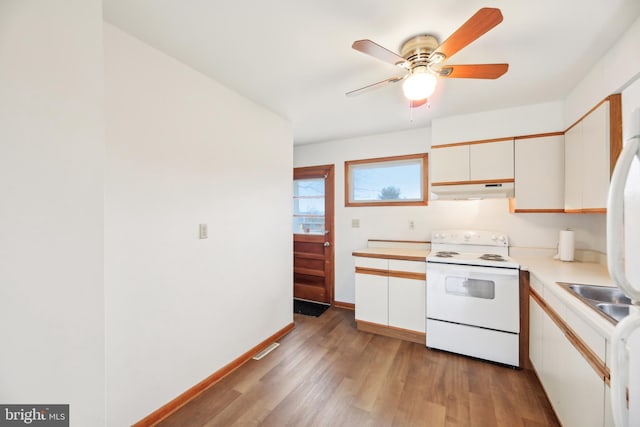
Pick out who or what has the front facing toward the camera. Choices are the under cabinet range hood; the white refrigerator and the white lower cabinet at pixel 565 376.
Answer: the under cabinet range hood

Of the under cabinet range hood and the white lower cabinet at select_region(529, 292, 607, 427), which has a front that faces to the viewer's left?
the white lower cabinet

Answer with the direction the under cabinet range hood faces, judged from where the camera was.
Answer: facing the viewer

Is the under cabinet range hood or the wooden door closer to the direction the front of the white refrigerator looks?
the wooden door

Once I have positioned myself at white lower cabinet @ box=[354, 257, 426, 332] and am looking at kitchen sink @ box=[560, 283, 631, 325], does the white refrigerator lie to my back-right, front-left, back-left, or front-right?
front-right

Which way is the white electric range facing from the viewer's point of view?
toward the camera

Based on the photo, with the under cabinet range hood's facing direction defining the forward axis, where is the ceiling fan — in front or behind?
in front

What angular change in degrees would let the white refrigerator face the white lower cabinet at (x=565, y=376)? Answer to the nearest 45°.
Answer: approximately 90° to its right

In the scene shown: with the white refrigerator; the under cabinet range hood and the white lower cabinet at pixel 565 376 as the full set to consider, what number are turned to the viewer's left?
2

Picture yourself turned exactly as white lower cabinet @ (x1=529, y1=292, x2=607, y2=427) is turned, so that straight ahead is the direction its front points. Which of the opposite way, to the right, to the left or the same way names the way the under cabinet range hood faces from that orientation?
to the left

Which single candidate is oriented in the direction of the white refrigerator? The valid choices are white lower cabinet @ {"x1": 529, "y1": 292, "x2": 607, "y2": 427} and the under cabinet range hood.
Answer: the under cabinet range hood

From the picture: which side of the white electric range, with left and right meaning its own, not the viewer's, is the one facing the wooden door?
right

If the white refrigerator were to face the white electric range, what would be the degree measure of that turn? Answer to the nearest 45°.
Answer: approximately 45° to its right

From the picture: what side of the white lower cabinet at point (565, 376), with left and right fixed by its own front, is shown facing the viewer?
left

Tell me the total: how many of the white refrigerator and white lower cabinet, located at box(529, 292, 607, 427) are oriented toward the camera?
0

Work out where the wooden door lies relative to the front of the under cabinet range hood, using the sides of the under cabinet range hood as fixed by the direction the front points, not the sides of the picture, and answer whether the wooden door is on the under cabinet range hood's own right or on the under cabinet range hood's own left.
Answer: on the under cabinet range hood's own right

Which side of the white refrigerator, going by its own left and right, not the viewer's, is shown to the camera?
left
